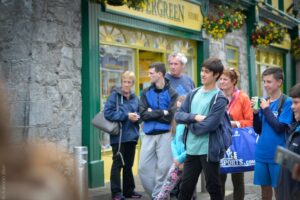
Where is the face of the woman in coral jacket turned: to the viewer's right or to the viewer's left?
to the viewer's left

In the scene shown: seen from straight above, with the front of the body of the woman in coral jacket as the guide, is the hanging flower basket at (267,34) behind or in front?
behind

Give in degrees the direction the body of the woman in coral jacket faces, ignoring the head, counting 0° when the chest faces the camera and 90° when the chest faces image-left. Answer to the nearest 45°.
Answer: approximately 45°

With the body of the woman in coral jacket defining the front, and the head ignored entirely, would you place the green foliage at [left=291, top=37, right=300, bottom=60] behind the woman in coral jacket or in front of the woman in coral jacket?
behind

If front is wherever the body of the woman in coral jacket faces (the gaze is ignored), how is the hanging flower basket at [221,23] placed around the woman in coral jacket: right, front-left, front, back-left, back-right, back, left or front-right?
back-right
